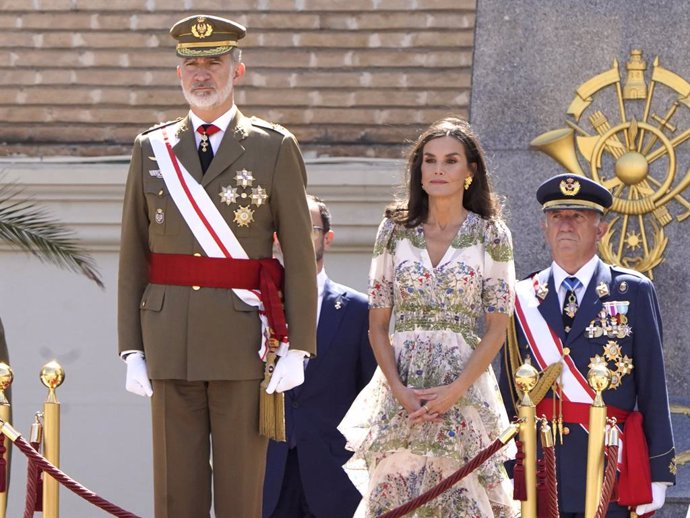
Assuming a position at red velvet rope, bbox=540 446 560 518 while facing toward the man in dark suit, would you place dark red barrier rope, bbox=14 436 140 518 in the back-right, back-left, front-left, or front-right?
front-left

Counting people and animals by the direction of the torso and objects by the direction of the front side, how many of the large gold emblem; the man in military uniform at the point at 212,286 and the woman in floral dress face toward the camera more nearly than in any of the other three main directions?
3

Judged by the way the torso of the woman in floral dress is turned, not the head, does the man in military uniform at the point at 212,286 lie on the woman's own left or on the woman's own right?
on the woman's own right

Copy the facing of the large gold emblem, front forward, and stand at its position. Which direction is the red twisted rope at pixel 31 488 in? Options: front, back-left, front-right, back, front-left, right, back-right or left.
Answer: front-right

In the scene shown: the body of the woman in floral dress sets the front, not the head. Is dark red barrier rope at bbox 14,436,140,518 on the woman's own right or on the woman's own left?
on the woman's own right

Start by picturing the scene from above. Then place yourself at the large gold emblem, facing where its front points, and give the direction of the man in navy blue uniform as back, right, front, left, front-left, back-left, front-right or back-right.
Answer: front

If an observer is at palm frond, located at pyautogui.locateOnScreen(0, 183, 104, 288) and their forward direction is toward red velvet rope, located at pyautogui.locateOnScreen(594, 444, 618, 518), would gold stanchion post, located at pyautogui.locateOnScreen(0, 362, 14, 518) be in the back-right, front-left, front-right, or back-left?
front-right

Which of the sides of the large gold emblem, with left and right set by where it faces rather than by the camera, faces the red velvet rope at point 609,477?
front

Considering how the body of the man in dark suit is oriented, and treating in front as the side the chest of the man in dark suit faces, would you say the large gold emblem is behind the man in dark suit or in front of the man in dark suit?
behind

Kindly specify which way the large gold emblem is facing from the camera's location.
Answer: facing the viewer

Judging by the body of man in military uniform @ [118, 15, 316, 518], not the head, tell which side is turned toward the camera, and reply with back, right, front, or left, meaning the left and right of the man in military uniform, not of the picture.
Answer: front

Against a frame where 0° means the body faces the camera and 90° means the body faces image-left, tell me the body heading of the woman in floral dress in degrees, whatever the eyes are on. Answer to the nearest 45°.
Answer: approximately 0°

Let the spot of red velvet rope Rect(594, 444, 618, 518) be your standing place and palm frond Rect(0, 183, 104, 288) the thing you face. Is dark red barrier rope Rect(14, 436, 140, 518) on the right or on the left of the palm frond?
left
